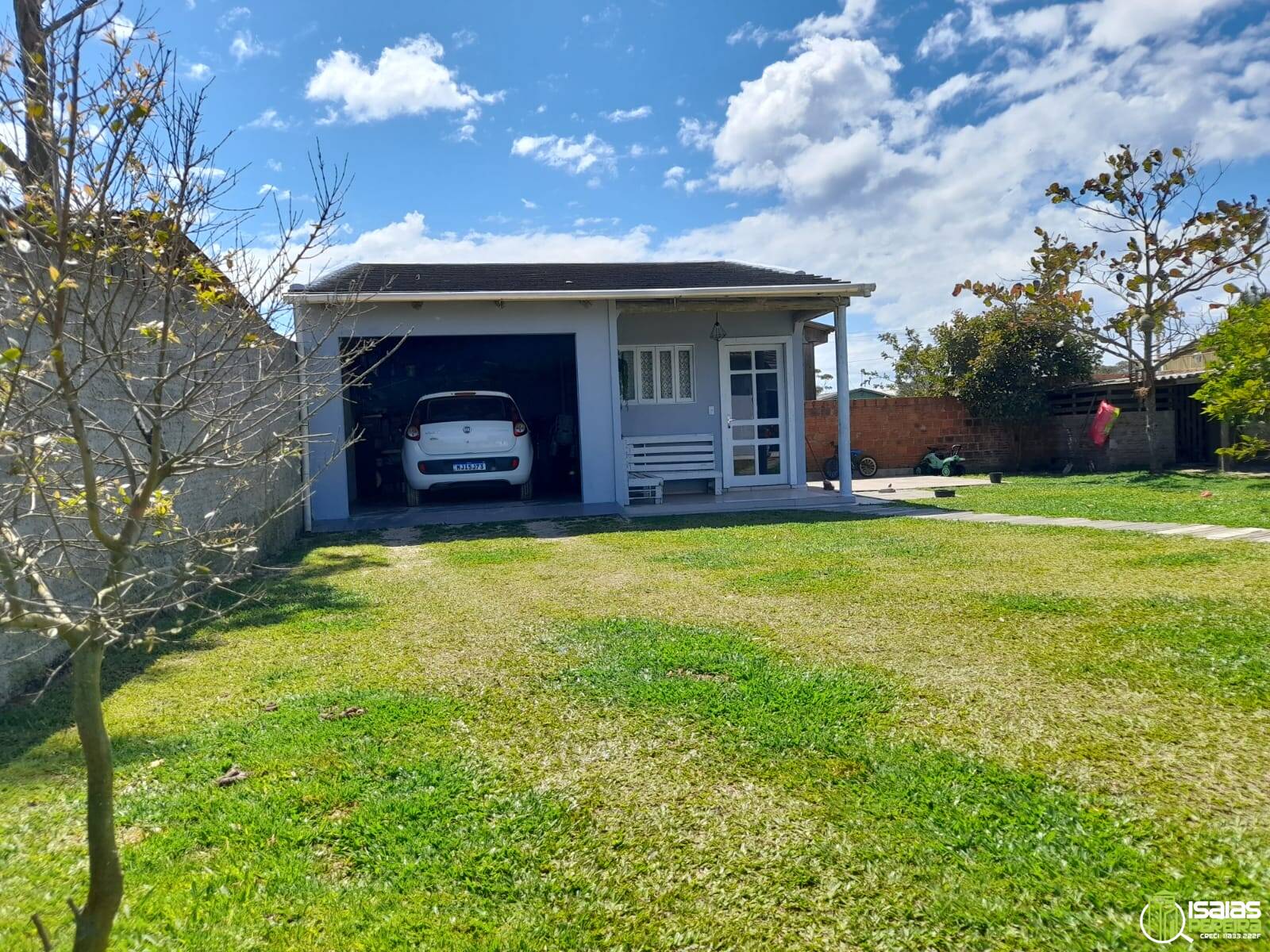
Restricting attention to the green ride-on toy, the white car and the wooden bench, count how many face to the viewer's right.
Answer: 1

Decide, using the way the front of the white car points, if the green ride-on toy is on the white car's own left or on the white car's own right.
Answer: on the white car's own right

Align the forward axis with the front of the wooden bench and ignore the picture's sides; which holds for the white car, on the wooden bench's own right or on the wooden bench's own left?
on the wooden bench's own right

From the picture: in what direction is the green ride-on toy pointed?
to the viewer's right

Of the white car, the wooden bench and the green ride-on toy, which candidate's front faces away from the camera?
the white car

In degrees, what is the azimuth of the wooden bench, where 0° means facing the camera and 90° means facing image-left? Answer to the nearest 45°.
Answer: approximately 0°

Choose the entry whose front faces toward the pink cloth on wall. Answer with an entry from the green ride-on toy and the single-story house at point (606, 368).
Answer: the green ride-on toy

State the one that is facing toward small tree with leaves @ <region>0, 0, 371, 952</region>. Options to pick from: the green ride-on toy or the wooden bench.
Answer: the wooden bench

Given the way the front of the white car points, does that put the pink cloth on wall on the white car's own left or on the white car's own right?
on the white car's own right

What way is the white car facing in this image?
away from the camera

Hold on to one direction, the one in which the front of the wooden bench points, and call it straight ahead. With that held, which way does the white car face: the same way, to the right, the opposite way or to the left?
the opposite way
